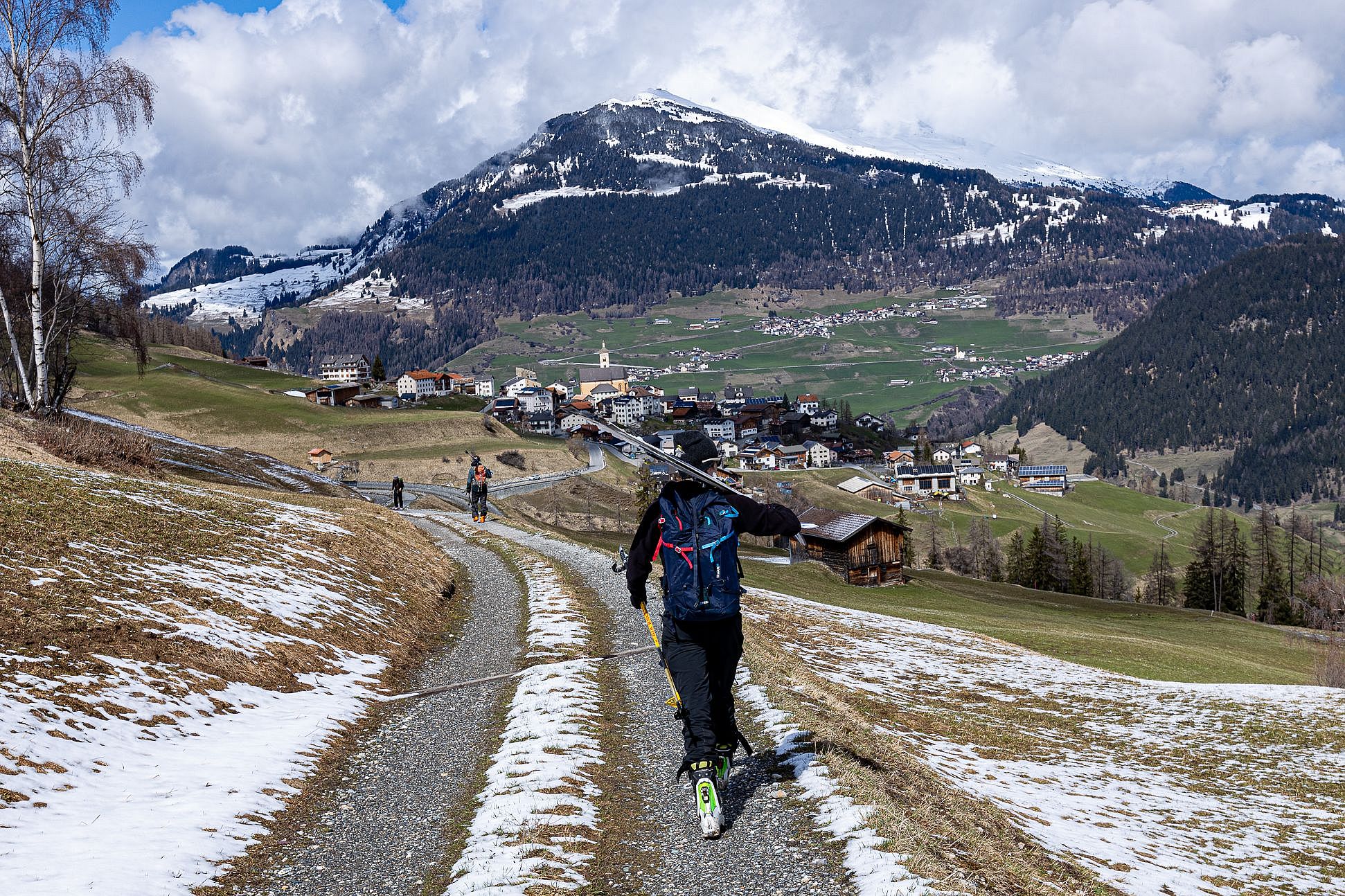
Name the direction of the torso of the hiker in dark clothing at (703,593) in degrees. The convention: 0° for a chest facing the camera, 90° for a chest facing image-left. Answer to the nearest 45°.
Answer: approximately 180°
